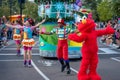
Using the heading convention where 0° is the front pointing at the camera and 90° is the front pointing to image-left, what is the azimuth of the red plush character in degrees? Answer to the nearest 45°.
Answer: approximately 45°

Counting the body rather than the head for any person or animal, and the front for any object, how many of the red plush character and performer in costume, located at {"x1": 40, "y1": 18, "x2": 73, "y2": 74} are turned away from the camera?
0

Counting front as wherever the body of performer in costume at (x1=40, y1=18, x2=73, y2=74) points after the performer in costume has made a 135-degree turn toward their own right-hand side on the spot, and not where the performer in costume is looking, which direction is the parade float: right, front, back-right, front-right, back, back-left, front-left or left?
front-right

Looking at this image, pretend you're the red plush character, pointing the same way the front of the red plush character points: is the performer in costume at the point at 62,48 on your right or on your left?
on your right

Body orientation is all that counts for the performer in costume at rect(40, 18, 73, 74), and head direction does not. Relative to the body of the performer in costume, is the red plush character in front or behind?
in front

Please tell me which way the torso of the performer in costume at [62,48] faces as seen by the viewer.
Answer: toward the camera

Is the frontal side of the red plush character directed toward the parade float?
no
